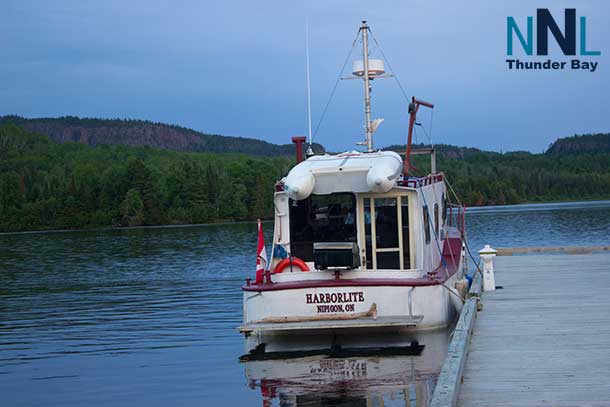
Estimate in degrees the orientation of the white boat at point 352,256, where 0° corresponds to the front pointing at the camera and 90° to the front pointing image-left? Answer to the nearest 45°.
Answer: approximately 180°
